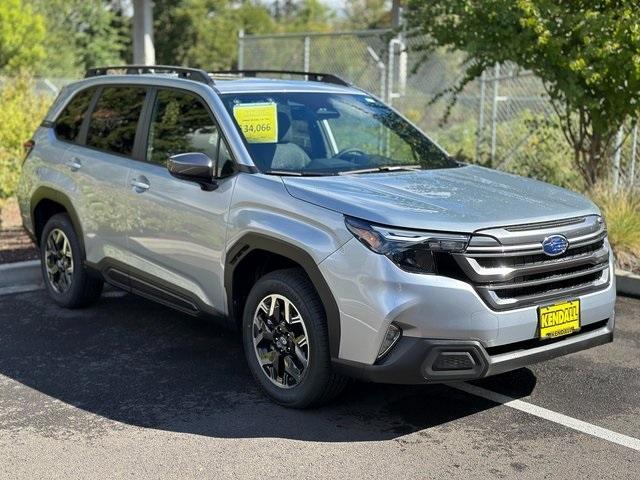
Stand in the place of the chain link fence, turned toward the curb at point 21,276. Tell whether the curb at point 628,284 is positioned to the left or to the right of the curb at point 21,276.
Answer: left

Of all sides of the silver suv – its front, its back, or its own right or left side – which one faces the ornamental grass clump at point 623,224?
left

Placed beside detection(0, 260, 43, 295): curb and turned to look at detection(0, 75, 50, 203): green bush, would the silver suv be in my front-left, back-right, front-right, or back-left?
back-right

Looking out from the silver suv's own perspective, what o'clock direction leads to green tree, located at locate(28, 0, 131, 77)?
The green tree is roughly at 7 o'clock from the silver suv.

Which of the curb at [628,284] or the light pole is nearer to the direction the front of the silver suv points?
the curb

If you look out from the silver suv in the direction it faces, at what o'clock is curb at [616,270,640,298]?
The curb is roughly at 9 o'clock from the silver suv.

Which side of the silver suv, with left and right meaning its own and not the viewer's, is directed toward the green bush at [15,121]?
back

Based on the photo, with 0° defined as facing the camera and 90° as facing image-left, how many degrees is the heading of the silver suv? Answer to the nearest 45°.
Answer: approximately 315°

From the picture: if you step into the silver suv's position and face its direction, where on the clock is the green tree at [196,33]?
The green tree is roughly at 7 o'clock from the silver suv.

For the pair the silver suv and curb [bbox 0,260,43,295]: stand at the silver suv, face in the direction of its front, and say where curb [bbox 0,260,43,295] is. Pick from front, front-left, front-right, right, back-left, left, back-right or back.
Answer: back

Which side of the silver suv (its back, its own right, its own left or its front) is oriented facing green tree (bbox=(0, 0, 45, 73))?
back
